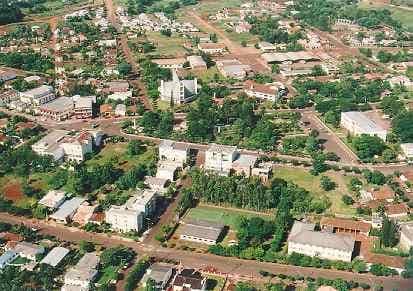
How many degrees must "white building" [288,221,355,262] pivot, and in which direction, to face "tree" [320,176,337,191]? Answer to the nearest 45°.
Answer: approximately 180°

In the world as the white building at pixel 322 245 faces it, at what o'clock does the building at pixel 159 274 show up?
The building is roughly at 2 o'clock from the white building.

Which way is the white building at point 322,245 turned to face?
toward the camera

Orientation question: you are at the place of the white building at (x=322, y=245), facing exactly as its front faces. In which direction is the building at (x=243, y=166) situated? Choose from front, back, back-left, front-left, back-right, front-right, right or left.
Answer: back-right

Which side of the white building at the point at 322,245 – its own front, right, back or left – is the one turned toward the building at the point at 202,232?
right

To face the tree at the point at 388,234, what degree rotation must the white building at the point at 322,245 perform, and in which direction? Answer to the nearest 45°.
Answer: approximately 135° to its left

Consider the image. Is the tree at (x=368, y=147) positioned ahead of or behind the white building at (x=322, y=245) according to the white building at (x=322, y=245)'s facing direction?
behind

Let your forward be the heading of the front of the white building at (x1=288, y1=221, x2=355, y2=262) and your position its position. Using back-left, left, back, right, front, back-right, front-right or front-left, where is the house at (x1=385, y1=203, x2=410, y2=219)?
back-left

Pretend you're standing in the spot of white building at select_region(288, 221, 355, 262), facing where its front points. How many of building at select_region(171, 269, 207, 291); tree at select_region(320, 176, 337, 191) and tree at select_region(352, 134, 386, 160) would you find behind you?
2

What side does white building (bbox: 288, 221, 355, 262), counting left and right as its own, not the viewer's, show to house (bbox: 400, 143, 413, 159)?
back

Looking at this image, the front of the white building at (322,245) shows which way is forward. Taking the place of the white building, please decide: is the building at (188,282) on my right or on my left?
on my right

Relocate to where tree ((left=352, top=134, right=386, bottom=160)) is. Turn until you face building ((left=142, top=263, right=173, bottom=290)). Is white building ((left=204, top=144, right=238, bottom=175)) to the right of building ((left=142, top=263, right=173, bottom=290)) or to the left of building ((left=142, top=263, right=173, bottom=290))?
right

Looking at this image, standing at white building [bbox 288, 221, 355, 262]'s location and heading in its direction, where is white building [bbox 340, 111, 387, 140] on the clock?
white building [bbox 340, 111, 387, 140] is roughly at 6 o'clock from white building [bbox 288, 221, 355, 262].

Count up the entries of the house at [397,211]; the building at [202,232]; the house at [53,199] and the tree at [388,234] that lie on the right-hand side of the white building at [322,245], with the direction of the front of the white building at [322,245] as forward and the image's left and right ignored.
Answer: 2

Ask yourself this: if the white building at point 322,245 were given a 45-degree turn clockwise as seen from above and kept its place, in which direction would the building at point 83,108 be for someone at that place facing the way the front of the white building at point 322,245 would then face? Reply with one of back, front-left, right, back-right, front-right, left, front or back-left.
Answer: right
